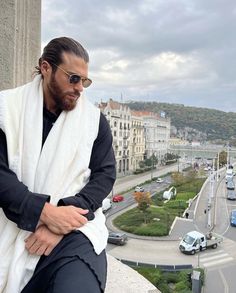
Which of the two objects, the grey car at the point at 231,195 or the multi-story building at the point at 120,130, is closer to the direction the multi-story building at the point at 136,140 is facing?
the grey car

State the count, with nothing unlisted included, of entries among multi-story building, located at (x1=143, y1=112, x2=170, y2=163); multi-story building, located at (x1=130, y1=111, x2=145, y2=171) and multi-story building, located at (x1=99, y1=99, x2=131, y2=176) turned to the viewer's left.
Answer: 0

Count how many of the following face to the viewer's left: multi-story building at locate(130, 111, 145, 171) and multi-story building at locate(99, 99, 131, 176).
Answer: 0

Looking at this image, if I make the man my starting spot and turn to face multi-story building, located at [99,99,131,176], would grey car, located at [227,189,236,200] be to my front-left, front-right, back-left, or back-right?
front-right

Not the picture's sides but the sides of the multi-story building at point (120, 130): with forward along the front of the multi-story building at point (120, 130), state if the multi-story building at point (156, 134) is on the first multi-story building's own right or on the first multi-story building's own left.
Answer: on the first multi-story building's own left

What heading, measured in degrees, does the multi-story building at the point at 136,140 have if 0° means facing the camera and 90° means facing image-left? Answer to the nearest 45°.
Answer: approximately 315°

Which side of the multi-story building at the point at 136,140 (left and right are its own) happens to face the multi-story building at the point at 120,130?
right

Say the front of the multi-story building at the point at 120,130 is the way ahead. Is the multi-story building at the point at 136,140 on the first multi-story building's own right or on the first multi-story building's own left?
on the first multi-story building's own left

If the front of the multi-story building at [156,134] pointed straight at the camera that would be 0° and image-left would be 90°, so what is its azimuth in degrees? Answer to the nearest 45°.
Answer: approximately 315°

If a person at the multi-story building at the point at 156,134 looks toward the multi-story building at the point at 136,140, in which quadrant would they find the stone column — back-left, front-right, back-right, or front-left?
front-left

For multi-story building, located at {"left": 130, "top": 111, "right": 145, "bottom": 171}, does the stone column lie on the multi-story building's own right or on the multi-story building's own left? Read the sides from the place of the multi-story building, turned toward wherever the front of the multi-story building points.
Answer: on the multi-story building's own right

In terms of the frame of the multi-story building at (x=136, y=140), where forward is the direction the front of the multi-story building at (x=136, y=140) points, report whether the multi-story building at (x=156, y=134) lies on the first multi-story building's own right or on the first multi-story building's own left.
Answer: on the first multi-story building's own left

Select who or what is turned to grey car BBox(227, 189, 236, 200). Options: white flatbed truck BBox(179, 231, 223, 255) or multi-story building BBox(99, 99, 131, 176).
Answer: the multi-story building
